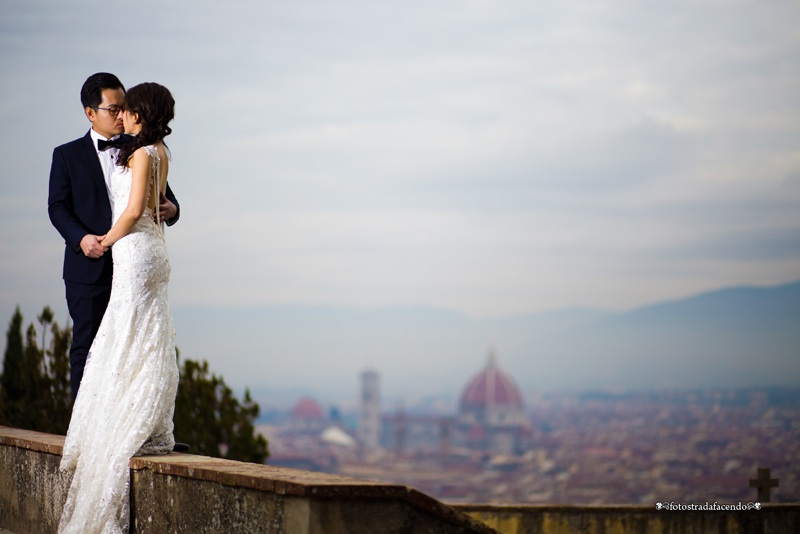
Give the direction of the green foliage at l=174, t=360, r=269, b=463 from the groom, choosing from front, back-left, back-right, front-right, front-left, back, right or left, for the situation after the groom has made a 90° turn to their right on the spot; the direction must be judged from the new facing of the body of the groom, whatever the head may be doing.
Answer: back-right

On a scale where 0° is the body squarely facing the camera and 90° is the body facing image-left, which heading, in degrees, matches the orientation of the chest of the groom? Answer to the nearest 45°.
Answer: approximately 315°

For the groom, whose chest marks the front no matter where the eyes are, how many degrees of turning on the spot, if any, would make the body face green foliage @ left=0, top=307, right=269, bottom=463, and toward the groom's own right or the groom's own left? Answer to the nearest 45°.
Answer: approximately 135° to the groom's own left
